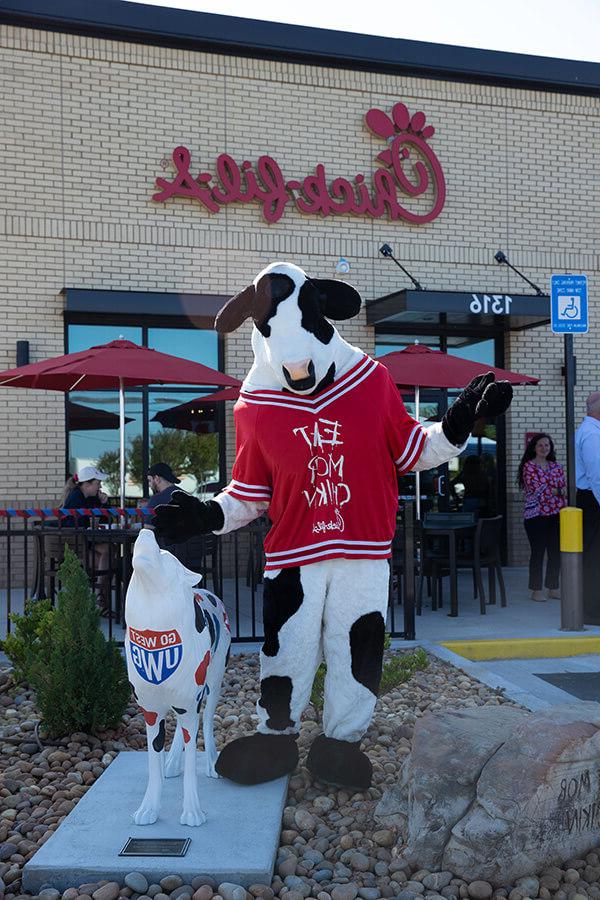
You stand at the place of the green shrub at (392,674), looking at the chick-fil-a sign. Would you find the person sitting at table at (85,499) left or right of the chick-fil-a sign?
left

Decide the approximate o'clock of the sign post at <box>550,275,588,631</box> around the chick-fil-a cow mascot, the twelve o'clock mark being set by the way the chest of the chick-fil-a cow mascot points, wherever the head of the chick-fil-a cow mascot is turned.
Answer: The sign post is roughly at 7 o'clock from the chick-fil-a cow mascot.

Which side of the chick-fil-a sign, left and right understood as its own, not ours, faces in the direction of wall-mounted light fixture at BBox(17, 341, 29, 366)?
right
